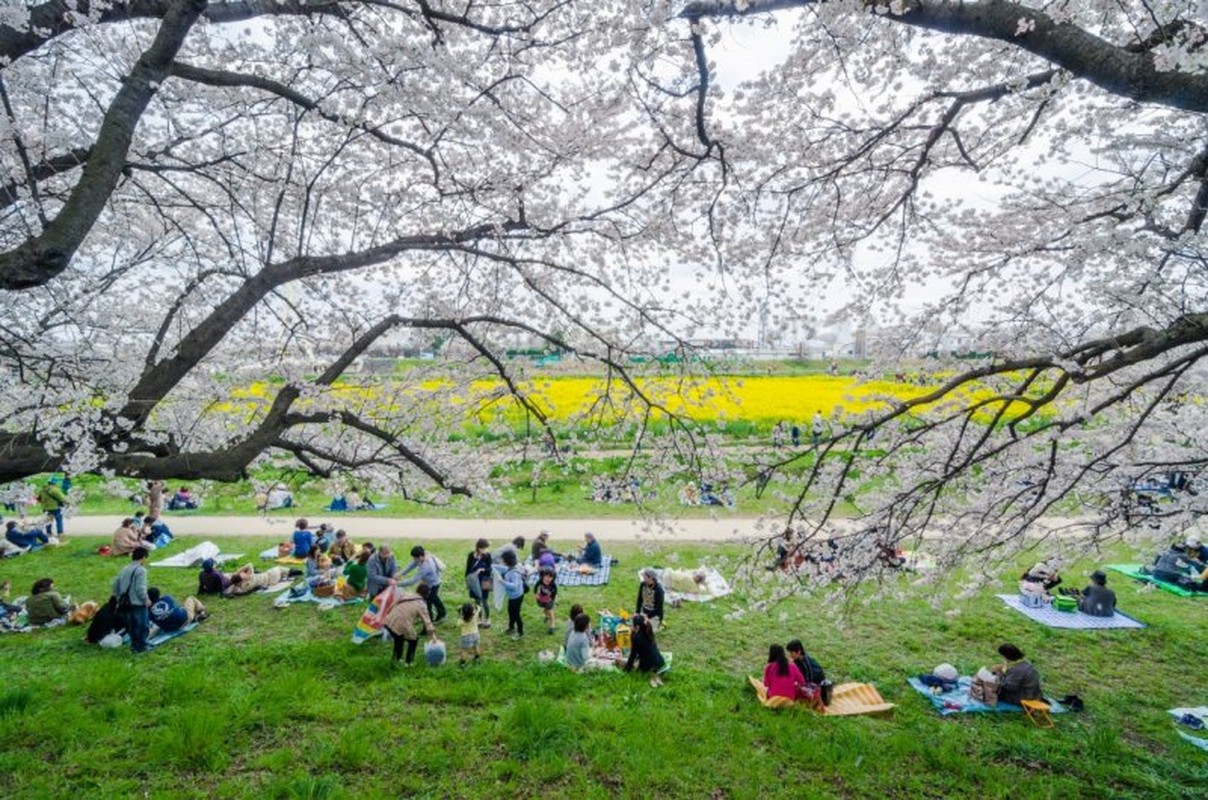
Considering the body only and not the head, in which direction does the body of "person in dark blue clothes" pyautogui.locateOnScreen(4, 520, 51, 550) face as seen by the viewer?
to the viewer's right

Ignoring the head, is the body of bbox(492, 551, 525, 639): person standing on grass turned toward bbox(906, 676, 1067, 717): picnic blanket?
no

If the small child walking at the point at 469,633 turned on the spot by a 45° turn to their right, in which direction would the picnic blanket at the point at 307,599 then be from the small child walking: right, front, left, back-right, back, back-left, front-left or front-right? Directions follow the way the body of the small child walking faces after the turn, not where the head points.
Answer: left

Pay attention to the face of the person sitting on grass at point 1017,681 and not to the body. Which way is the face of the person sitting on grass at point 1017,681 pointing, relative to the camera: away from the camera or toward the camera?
away from the camera

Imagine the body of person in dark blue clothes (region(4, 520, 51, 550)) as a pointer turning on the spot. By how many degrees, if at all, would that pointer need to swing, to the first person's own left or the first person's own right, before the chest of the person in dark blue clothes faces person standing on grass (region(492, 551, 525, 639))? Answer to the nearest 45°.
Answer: approximately 45° to the first person's own right

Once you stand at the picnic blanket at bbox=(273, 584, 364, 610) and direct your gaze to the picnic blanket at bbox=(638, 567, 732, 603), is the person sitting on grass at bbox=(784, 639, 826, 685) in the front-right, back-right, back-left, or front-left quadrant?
front-right

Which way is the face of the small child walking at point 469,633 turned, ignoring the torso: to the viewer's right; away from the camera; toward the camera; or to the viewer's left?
away from the camera

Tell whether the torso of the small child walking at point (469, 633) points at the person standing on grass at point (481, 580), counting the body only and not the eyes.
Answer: yes

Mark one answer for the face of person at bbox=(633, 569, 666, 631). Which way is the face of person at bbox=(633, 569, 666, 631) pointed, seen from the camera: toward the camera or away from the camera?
toward the camera

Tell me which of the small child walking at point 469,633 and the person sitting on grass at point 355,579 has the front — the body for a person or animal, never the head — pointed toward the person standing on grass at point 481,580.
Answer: the small child walking
